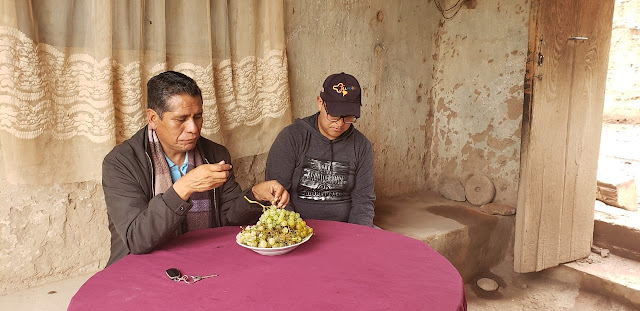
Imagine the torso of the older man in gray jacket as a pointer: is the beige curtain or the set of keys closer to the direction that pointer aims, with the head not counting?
the set of keys

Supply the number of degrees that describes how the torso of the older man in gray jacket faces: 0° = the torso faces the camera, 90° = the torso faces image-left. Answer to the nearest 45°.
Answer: approximately 315°

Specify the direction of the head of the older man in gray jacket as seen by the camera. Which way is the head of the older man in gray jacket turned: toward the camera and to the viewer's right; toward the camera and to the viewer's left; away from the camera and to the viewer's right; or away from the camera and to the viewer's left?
toward the camera and to the viewer's right

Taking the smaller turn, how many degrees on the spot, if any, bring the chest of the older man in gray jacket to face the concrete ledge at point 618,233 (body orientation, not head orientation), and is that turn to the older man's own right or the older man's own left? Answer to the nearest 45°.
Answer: approximately 45° to the older man's own left

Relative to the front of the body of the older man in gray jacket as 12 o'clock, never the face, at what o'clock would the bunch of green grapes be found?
The bunch of green grapes is roughly at 12 o'clock from the older man in gray jacket.

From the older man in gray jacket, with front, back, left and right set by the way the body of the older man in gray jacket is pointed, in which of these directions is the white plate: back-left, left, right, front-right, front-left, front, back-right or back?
front

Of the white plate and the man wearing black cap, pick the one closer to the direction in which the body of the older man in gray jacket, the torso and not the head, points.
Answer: the white plate

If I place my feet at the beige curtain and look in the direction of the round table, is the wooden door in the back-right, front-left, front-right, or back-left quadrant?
front-left

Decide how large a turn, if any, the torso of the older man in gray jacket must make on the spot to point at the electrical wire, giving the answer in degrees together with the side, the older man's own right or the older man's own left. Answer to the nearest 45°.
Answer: approximately 90° to the older man's own left

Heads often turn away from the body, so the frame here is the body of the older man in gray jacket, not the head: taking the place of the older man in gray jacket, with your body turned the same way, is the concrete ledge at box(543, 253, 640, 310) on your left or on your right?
on your left
